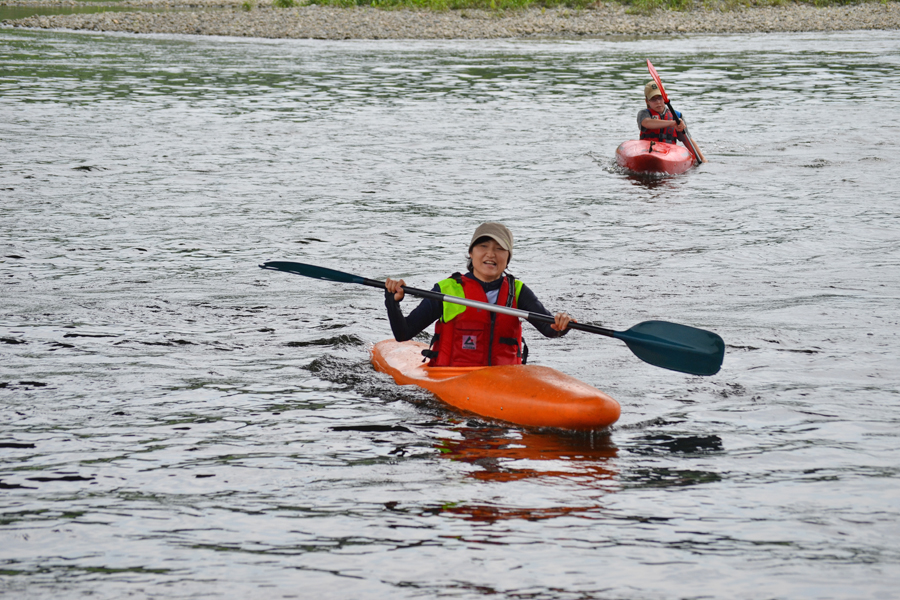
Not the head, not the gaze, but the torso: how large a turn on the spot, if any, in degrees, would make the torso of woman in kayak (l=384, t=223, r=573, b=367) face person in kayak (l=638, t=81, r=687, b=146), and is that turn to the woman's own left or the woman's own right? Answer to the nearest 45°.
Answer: approximately 180°

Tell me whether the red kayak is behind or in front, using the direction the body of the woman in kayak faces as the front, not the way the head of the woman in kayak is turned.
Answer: behind

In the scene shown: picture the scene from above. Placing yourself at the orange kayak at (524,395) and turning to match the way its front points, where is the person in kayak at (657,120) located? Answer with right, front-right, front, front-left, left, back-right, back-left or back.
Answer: back-left

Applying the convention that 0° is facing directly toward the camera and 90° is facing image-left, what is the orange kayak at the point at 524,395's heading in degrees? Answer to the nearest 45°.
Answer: approximately 315°

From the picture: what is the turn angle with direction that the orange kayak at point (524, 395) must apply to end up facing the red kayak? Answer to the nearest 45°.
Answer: approximately 135° to its left
